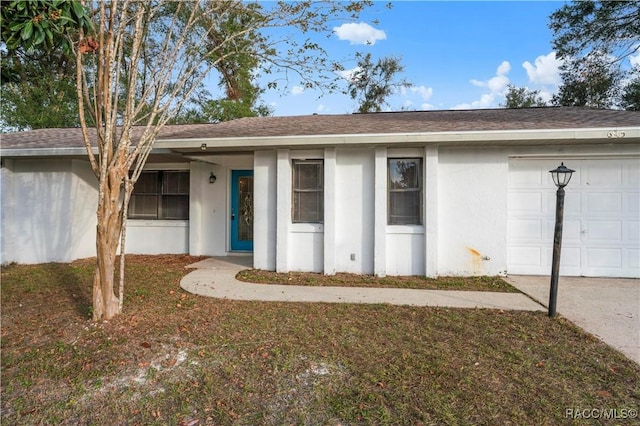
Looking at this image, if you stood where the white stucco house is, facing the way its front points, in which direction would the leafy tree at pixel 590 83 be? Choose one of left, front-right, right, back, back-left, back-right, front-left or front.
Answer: back-left

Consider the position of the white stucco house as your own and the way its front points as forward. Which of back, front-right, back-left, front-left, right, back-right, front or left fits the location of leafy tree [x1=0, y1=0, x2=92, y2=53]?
front-right

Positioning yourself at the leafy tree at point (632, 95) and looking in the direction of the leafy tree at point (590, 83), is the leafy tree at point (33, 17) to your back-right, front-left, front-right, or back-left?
front-left

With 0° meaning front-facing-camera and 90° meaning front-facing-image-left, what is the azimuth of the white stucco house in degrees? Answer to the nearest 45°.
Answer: approximately 0°

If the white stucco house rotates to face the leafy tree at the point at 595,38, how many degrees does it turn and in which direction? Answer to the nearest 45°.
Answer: approximately 135° to its left

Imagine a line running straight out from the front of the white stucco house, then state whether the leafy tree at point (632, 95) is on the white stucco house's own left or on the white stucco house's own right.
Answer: on the white stucco house's own left

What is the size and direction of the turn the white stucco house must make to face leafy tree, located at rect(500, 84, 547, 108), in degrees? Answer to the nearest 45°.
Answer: approximately 135° to its left

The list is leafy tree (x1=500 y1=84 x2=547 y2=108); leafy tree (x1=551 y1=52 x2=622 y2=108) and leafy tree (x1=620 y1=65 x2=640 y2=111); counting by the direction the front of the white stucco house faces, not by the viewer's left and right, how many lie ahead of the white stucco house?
0
